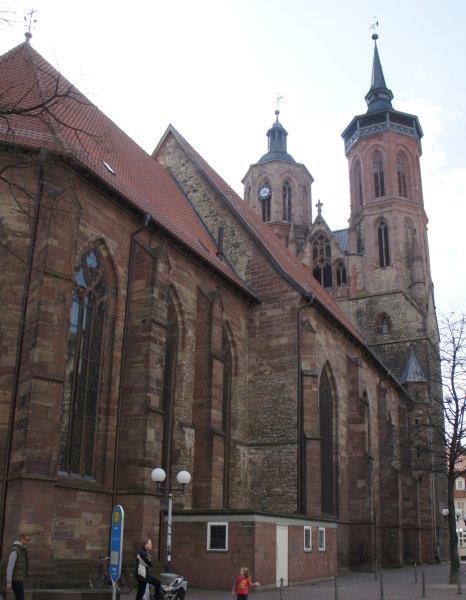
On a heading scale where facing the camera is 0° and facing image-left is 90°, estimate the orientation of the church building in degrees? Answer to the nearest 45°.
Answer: approximately 225°

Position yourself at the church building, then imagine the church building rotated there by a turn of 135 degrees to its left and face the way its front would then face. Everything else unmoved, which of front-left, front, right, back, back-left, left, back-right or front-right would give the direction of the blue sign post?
left

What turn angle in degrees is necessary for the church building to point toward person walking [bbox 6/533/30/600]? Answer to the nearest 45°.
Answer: approximately 135° to its right
